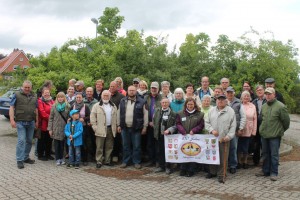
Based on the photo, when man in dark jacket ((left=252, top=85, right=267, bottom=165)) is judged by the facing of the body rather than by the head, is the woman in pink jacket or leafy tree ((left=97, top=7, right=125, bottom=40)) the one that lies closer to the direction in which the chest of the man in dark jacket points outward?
the woman in pink jacket

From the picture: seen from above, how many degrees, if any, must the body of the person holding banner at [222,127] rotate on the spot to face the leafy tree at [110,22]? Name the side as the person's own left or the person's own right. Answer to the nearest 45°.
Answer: approximately 135° to the person's own right

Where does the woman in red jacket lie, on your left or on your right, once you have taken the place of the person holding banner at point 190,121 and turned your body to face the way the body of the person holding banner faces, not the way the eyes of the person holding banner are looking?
on your right

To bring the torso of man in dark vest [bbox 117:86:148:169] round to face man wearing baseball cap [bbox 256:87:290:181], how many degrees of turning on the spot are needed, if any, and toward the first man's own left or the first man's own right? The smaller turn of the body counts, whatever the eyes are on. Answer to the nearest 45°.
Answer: approximately 90° to the first man's own left

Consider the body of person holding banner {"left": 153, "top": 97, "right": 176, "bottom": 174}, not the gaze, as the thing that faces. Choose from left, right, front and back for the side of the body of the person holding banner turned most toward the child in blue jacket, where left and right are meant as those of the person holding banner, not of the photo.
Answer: right
